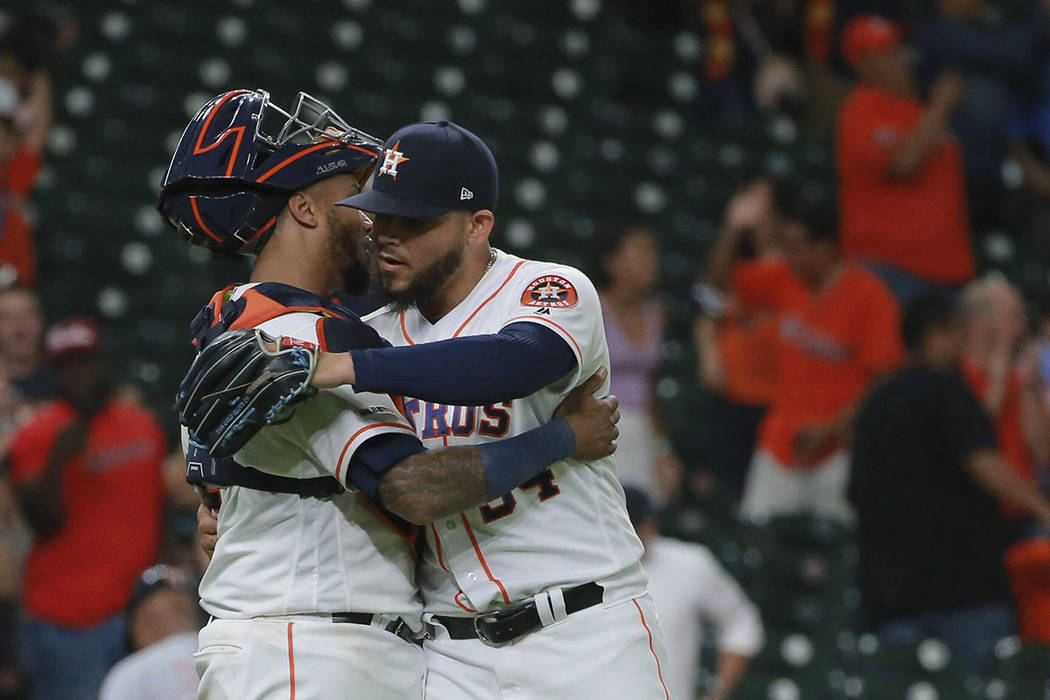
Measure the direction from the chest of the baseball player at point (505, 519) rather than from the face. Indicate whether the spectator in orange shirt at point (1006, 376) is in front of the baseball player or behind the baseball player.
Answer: behind

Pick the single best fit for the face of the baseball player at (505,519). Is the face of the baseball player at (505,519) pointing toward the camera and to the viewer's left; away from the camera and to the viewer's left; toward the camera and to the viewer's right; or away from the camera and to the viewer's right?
toward the camera and to the viewer's left

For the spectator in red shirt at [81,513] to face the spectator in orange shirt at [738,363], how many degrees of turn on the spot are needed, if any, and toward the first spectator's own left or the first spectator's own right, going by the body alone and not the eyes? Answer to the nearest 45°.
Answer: approximately 90° to the first spectator's own left

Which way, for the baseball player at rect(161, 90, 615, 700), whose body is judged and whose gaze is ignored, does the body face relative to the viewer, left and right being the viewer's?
facing to the right of the viewer

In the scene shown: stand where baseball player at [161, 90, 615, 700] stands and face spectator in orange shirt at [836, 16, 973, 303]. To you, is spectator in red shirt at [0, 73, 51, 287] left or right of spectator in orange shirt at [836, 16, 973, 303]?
left

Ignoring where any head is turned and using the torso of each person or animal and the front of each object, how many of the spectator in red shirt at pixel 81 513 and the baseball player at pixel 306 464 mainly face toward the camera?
1

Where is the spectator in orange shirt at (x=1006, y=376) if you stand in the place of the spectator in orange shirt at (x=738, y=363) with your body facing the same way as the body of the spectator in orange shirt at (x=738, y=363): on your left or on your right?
on your left

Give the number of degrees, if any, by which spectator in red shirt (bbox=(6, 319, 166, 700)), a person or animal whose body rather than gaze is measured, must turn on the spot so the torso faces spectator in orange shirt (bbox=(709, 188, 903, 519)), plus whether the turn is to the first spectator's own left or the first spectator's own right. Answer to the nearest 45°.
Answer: approximately 90° to the first spectator's own left

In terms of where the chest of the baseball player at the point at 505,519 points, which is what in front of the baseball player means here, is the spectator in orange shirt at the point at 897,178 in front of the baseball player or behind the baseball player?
behind

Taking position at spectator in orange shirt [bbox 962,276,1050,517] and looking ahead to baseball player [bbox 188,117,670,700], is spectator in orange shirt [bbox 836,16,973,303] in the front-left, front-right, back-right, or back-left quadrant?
back-right

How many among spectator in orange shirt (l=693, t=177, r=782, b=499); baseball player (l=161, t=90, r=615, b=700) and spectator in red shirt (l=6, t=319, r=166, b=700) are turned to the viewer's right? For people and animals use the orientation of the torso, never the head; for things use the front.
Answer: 1

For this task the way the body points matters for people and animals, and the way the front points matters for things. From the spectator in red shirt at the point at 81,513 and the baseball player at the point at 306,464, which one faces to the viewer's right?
the baseball player
